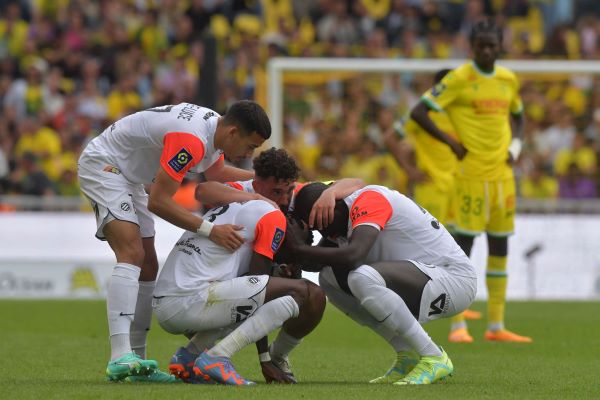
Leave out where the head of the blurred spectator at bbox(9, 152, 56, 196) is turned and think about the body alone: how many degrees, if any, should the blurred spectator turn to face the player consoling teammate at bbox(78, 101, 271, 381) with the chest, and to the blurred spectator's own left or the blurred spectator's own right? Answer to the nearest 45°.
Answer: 0° — they already face them

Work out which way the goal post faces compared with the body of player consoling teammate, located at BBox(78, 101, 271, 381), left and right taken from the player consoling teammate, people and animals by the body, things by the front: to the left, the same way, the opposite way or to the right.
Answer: to the right

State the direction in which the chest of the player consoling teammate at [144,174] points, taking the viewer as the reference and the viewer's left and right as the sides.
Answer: facing to the right of the viewer

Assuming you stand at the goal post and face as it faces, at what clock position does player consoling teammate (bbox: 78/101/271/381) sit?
The player consoling teammate is roughly at 12 o'clock from the goal post.

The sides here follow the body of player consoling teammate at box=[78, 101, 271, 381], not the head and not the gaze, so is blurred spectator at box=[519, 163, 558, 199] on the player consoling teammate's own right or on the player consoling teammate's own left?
on the player consoling teammate's own left
